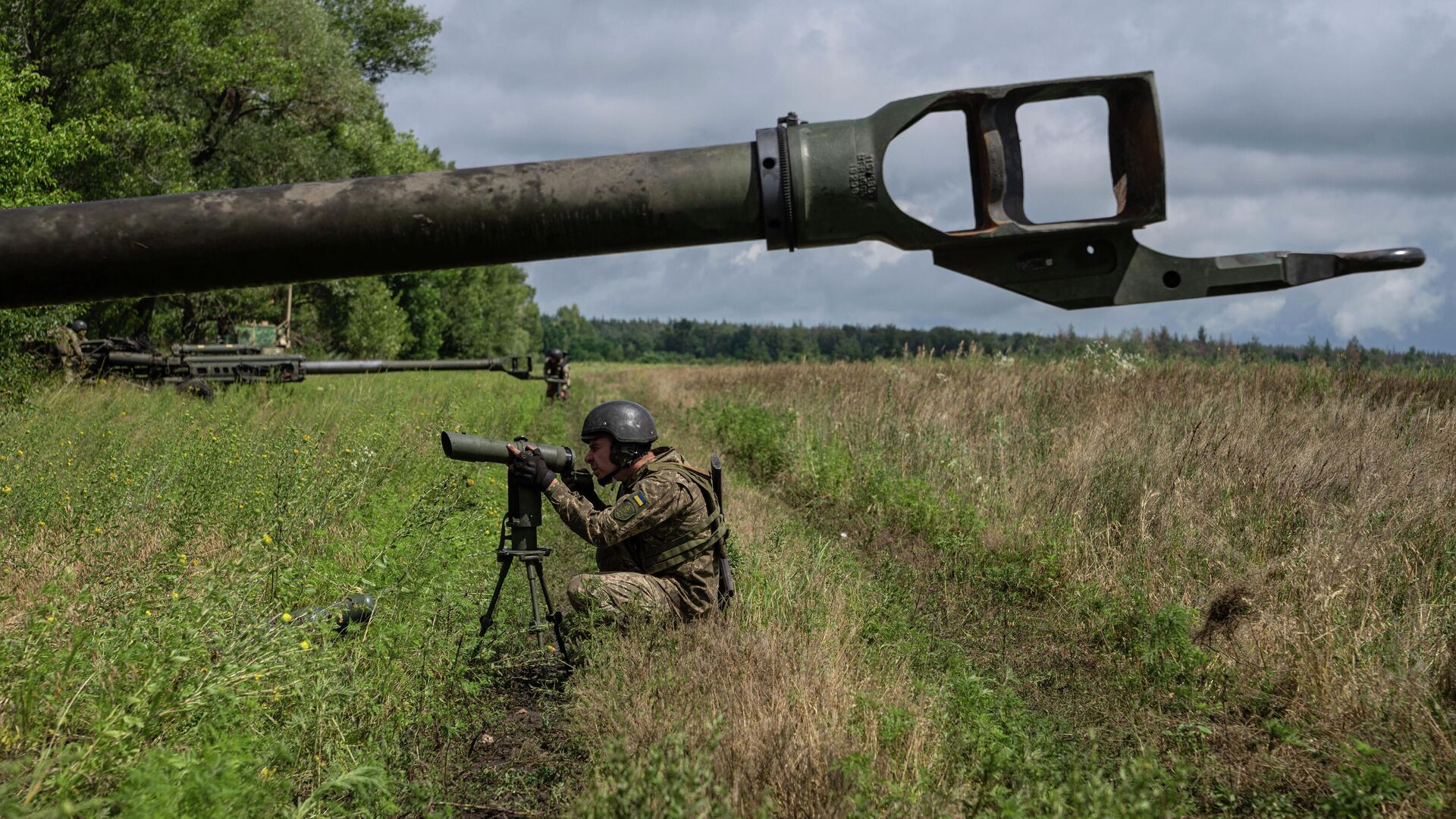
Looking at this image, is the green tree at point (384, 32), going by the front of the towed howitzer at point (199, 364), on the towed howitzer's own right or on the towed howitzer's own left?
on the towed howitzer's own left

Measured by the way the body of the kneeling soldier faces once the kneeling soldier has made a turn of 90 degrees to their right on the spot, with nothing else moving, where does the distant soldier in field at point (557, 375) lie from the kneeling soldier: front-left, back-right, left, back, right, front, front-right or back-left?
front

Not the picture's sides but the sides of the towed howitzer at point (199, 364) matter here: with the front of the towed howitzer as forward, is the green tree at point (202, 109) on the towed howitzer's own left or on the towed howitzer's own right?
on the towed howitzer's own left

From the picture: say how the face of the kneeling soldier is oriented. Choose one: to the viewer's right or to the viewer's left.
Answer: to the viewer's left

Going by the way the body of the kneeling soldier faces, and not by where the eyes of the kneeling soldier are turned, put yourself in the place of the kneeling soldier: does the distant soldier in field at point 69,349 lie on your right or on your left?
on your right

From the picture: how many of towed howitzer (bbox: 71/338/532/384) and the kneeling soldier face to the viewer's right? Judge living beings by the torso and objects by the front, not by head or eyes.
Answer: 1

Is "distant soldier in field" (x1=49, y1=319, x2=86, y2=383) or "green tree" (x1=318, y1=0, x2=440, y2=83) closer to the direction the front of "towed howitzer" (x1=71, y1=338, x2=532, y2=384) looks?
the green tree

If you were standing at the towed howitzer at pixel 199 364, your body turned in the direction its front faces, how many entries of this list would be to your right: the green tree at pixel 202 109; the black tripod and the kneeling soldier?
2

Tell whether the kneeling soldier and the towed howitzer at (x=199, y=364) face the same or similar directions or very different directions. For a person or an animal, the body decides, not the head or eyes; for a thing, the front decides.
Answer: very different directions

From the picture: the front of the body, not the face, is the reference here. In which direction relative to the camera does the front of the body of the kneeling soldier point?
to the viewer's left

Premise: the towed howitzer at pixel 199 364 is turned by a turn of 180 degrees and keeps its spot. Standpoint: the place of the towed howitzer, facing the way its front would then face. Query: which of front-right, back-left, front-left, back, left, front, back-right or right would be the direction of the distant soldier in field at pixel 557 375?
back-right

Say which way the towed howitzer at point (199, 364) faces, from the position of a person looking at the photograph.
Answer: facing to the right of the viewer

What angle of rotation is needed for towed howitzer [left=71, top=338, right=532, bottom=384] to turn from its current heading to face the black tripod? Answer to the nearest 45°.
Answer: approximately 90° to its right

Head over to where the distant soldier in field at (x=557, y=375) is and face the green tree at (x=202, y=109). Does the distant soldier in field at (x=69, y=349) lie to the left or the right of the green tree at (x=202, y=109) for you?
left
